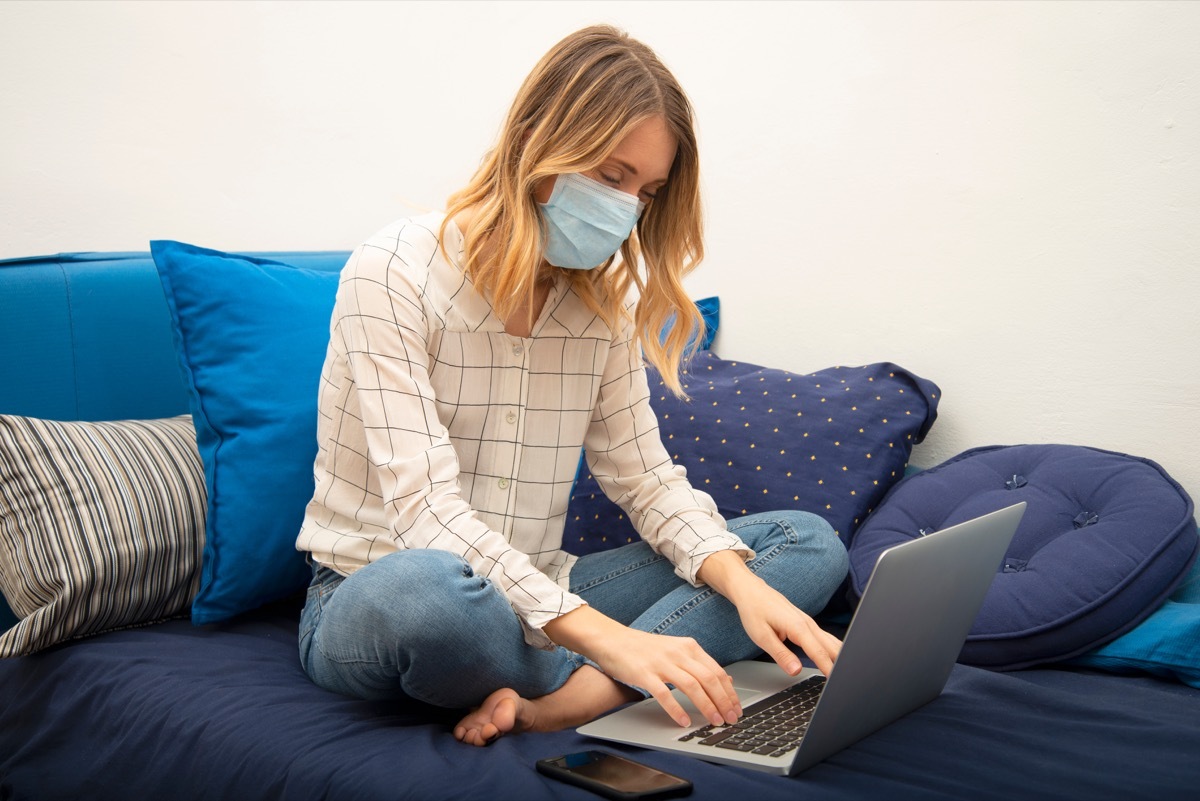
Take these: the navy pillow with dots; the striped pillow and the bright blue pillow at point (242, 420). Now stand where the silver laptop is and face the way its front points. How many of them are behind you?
0

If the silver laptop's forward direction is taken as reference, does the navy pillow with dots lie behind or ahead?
ahead

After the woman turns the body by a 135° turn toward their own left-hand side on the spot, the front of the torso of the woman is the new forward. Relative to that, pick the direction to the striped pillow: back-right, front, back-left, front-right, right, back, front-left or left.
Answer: left

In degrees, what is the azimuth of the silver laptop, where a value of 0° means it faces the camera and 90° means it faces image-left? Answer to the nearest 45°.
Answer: approximately 135°

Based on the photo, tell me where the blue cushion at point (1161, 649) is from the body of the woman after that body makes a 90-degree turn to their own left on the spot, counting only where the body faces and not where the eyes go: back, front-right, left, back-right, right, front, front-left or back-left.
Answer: front-right

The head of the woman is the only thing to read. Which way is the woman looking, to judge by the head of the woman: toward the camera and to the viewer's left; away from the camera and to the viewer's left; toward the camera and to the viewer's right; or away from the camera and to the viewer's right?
toward the camera and to the viewer's right

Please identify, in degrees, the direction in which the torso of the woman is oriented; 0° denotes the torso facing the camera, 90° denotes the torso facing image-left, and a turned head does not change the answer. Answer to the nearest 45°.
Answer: approximately 315°

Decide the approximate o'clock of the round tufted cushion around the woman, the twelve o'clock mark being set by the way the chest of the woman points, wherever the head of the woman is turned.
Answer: The round tufted cushion is roughly at 10 o'clock from the woman.
